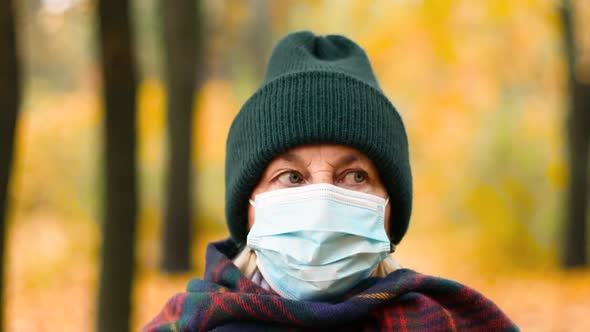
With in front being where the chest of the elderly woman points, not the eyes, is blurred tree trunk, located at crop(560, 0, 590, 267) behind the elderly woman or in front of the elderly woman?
behind

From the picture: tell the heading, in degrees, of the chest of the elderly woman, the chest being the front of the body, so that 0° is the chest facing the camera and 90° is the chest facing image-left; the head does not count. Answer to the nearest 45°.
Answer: approximately 0°

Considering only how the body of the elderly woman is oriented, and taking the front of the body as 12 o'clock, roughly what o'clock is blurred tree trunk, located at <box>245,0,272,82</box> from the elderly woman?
The blurred tree trunk is roughly at 6 o'clock from the elderly woman.

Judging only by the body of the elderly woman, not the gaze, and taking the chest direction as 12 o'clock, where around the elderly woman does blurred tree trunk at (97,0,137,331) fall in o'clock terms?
The blurred tree trunk is roughly at 5 o'clock from the elderly woman.

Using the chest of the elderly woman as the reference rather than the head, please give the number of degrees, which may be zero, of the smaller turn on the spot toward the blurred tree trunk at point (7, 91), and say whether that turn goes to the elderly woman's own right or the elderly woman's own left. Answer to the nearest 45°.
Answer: approximately 135° to the elderly woman's own right

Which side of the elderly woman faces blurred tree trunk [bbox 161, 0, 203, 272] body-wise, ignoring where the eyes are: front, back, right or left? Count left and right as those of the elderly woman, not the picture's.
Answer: back
